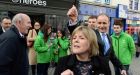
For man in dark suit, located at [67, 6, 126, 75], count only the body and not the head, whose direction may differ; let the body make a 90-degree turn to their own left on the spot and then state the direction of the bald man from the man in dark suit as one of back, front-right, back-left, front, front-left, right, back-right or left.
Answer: back

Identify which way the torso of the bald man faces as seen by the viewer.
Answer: to the viewer's right

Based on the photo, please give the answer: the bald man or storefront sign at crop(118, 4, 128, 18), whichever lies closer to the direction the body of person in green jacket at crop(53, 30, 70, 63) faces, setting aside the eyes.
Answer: the bald man

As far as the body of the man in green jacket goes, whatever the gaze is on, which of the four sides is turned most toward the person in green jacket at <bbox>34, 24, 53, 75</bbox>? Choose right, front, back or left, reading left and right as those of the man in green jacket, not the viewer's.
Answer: right

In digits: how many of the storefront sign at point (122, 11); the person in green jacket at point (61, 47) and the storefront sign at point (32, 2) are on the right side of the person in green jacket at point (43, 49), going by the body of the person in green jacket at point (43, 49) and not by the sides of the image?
0

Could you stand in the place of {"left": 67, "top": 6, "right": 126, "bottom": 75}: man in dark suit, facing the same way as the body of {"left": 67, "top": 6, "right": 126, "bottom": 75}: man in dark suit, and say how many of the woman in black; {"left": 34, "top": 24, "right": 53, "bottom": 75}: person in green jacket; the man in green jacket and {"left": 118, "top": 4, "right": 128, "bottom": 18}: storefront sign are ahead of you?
1

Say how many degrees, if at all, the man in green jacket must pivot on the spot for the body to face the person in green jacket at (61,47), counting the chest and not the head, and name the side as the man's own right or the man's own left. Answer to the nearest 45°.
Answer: approximately 90° to the man's own right

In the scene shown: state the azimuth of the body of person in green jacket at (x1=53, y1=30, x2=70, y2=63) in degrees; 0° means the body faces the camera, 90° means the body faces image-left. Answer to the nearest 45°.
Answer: approximately 45°

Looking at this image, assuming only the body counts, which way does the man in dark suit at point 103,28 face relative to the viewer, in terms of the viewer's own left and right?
facing the viewer

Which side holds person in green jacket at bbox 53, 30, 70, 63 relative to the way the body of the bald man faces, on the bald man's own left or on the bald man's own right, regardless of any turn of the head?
on the bald man's own left

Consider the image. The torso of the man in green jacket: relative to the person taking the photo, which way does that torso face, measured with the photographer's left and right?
facing the viewer and to the left of the viewer

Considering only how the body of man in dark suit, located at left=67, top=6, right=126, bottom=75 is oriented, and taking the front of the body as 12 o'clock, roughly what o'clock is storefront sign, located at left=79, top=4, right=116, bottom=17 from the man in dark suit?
The storefront sign is roughly at 6 o'clock from the man in dark suit.

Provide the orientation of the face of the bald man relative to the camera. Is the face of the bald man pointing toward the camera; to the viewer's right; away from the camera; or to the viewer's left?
to the viewer's right

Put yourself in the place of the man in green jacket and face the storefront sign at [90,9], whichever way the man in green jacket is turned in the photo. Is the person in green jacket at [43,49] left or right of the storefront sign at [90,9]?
left

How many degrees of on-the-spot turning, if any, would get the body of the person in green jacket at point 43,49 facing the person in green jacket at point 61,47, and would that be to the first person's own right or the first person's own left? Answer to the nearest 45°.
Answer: approximately 45° to the first person's own left
